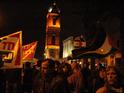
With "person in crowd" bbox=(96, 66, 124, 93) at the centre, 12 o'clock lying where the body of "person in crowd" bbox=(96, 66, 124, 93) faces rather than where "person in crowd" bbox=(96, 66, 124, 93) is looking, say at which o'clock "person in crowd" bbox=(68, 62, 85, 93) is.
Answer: "person in crowd" bbox=(68, 62, 85, 93) is roughly at 4 o'clock from "person in crowd" bbox=(96, 66, 124, 93).

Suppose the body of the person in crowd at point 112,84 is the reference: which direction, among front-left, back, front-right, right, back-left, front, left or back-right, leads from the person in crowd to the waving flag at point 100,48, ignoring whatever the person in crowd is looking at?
back-right

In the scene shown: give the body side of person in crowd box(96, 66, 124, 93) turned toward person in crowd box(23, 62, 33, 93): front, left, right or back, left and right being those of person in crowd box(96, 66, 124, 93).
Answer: right

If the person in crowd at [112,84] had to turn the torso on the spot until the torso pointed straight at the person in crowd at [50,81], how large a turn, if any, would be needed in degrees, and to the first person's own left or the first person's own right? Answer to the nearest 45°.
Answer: approximately 90° to the first person's own right

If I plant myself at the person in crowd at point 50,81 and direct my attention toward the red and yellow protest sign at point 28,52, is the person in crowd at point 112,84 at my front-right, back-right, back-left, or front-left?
back-right
